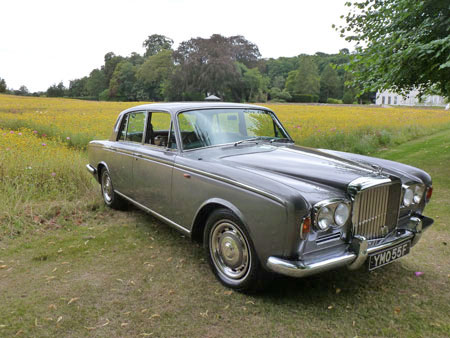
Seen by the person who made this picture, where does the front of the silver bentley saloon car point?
facing the viewer and to the right of the viewer

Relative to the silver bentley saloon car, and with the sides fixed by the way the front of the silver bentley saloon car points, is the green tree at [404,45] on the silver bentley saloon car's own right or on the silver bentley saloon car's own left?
on the silver bentley saloon car's own left
